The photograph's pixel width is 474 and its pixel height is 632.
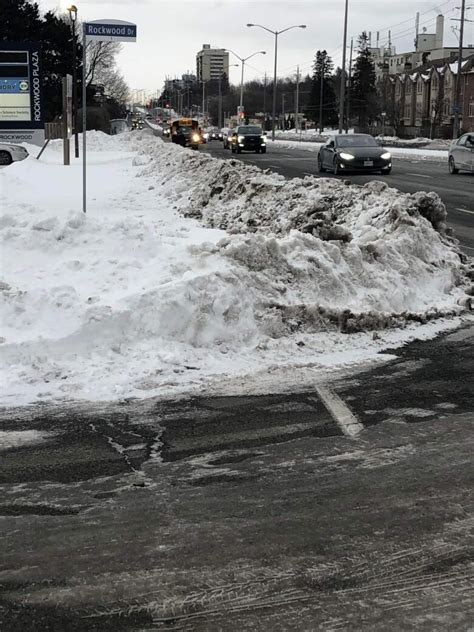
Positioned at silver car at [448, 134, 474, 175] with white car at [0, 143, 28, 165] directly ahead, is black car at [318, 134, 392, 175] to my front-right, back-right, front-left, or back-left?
front-left

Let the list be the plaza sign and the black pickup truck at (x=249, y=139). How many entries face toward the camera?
2

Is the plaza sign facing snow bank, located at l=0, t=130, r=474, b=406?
yes

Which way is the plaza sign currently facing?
toward the camera

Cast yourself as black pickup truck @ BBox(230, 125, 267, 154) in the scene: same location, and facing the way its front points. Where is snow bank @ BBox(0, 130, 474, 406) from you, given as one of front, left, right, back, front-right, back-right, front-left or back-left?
front

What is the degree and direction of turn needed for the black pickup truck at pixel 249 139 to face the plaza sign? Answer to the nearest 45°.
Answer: approximately 45° to its right

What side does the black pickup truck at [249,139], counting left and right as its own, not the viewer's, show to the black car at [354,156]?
front

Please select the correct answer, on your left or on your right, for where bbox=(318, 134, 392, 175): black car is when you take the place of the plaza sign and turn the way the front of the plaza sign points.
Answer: on your left

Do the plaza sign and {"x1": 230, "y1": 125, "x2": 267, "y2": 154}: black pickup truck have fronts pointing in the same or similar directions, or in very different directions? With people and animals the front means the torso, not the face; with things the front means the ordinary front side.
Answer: same or similar directions

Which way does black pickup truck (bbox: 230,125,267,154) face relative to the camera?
toward the camera
